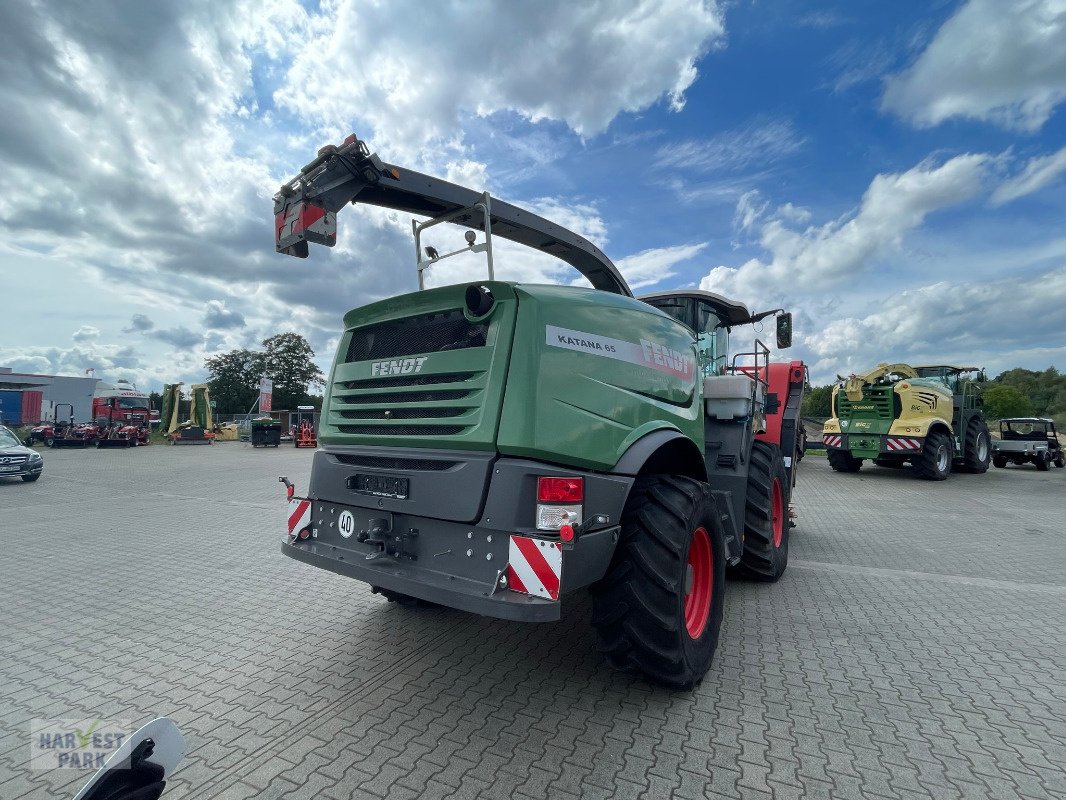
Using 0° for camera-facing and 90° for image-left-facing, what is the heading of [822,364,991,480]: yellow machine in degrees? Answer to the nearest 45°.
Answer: approximately 225°

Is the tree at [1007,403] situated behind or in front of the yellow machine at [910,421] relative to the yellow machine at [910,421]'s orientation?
in front

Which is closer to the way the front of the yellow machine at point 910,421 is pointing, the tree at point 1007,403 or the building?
the tree

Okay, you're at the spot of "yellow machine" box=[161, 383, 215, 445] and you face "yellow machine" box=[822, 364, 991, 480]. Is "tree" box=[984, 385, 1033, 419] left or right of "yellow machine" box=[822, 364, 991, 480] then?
left

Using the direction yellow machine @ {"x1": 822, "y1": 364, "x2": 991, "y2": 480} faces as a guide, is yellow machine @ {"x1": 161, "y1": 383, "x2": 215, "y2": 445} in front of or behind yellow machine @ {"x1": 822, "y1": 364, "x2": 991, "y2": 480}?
behind

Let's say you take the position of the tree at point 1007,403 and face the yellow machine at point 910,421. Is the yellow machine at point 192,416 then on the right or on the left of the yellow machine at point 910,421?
right

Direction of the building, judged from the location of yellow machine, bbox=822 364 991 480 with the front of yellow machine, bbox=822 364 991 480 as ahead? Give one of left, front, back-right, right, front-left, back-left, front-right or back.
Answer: back-left
